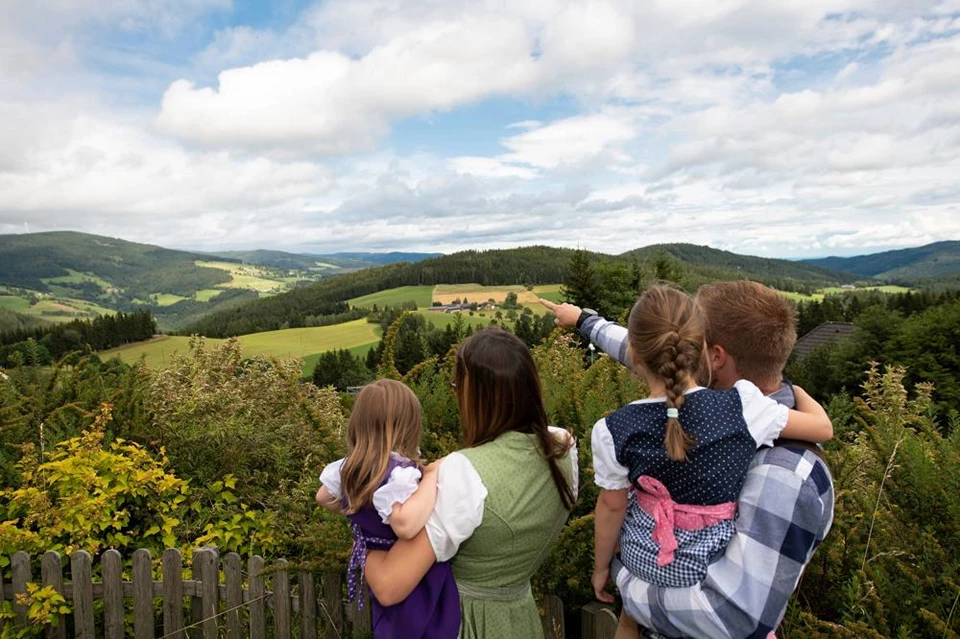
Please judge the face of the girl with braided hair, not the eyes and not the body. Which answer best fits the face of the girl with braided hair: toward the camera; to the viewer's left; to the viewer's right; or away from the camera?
away from the camera

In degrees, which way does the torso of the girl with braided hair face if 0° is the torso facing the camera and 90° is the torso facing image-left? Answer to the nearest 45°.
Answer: approximately 180°

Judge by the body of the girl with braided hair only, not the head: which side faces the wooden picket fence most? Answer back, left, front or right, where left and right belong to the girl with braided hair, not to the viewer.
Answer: left

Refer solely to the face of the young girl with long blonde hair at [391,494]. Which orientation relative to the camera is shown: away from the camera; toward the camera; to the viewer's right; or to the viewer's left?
away from the camera

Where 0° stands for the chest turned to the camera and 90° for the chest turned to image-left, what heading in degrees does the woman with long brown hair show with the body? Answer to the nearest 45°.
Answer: approximately 135°

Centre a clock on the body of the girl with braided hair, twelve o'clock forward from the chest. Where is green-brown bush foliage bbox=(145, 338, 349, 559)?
The green-brown bush foliage is roughly at 10 o'clock from the girl with braided hair.

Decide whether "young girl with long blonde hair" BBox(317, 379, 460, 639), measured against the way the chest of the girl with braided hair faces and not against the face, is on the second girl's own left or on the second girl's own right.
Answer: on the second girl's own left

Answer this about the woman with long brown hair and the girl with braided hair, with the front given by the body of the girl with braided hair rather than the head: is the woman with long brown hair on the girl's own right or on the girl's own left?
on the girl's own left
